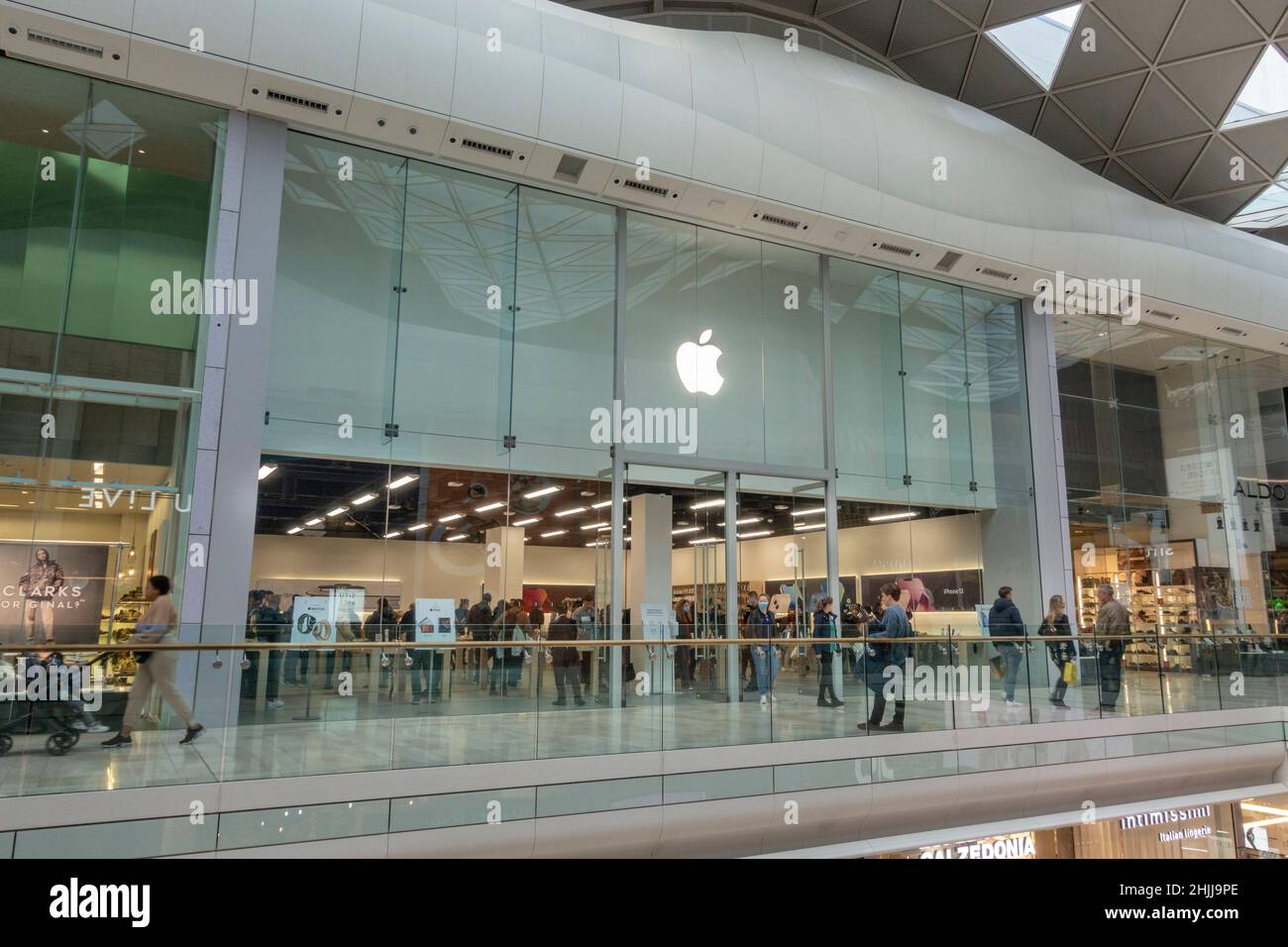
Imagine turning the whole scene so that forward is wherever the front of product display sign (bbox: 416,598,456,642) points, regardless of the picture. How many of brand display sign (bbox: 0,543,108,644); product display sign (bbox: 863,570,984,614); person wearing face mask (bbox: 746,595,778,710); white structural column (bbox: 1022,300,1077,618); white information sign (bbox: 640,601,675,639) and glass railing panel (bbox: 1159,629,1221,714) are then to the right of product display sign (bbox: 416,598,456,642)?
1

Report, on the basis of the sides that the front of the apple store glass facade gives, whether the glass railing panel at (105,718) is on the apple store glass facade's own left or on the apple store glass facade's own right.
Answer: on the apple store glass facade's own right

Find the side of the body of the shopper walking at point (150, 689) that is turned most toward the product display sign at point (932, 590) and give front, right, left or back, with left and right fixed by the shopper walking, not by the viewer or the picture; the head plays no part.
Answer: back

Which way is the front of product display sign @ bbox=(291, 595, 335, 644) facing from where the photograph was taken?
facing the viewer

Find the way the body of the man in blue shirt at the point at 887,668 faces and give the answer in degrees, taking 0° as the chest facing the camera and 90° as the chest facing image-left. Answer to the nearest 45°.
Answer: approximately 90°

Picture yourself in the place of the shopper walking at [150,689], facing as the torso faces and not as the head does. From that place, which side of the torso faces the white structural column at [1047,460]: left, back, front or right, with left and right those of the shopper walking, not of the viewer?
back

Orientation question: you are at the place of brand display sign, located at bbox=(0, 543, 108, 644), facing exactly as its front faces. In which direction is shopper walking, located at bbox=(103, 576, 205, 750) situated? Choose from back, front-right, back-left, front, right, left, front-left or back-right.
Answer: front

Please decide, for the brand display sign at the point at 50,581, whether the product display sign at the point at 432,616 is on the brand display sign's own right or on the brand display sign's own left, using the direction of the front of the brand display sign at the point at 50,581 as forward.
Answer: on the brand display sign's own left

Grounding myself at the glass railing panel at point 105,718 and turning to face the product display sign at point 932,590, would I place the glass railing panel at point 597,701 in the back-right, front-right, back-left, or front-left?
front-right

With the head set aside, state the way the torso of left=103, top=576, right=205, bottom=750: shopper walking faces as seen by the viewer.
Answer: to the viewer's left

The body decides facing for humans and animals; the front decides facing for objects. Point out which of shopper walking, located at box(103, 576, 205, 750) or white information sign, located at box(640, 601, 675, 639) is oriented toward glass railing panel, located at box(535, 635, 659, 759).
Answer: the white information sign

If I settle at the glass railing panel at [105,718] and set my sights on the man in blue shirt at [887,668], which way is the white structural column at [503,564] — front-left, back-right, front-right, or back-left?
front-left

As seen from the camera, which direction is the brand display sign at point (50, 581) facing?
toward the camera

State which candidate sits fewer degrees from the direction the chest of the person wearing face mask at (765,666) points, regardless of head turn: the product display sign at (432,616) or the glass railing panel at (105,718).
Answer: the glass railing panel

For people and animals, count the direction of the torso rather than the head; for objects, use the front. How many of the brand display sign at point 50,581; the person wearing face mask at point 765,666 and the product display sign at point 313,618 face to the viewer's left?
0

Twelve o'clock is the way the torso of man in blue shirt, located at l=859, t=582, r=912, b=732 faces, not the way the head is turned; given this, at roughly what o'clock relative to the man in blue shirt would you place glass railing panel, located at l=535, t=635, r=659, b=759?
The glass railing panel is roughly at 11 o'clock from the man in blue shirt.

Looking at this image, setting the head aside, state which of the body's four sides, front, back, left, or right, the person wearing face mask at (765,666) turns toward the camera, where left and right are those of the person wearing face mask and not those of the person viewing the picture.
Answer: front

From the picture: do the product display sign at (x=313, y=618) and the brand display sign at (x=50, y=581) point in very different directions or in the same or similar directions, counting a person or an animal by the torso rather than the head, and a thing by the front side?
same or similar directions

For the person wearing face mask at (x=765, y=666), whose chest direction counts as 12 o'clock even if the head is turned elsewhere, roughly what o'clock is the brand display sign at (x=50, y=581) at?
The brand display sign is roughly at 3 o'clock from the person wearing face mask.
